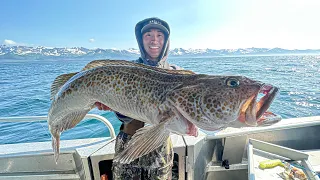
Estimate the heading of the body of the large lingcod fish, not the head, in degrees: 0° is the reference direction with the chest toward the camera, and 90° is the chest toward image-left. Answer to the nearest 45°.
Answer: approximately 270°
